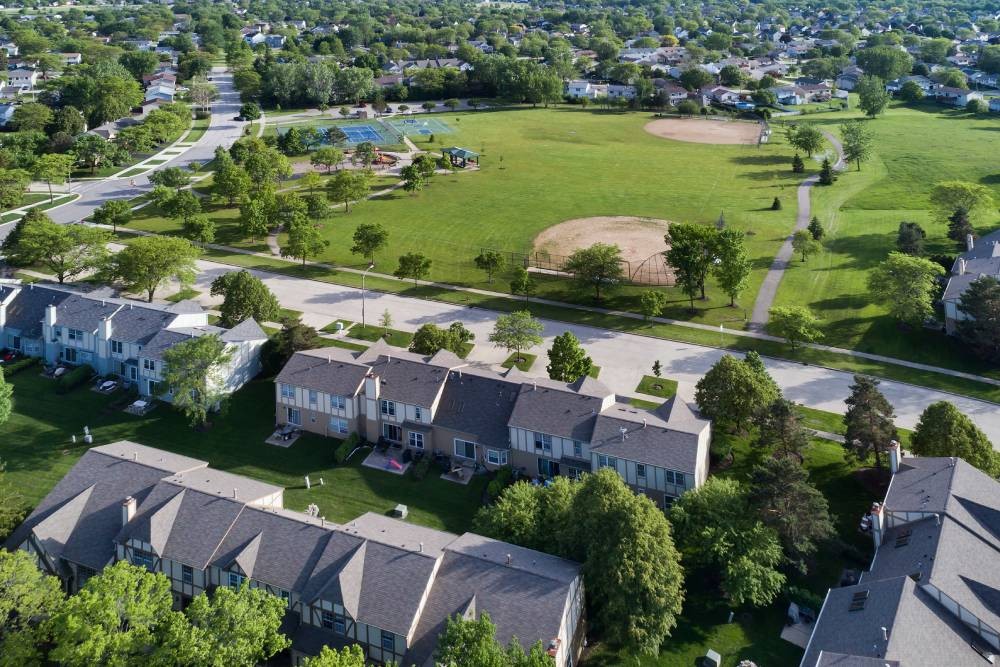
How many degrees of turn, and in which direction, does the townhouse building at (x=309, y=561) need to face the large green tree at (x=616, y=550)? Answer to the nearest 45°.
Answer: approximately 135° to its left

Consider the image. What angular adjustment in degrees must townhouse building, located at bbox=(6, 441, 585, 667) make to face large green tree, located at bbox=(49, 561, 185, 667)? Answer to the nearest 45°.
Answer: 0° — it already faces it

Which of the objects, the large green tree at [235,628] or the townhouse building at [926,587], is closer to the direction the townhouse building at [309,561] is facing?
the large green tree

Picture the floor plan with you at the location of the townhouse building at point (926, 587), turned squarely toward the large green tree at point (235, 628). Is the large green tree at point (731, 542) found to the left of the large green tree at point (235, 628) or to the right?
right

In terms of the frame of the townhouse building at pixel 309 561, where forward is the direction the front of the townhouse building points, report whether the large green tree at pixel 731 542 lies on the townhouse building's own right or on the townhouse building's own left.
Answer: on the townhouse building's own left

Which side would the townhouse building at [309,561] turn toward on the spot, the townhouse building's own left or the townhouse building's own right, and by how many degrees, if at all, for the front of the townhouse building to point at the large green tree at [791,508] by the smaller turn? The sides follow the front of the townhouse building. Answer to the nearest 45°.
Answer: approximately 135° to the townhouse building's own left

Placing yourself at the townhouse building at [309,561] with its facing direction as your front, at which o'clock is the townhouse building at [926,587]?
the townhouse building at [926,587] is roughly at 8 o'clock from the townhouse building at [309,561].

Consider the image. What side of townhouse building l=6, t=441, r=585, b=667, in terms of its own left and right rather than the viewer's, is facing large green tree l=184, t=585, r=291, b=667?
front

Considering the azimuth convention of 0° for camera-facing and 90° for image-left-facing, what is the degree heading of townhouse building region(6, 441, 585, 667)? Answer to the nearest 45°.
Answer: approximately 45°
